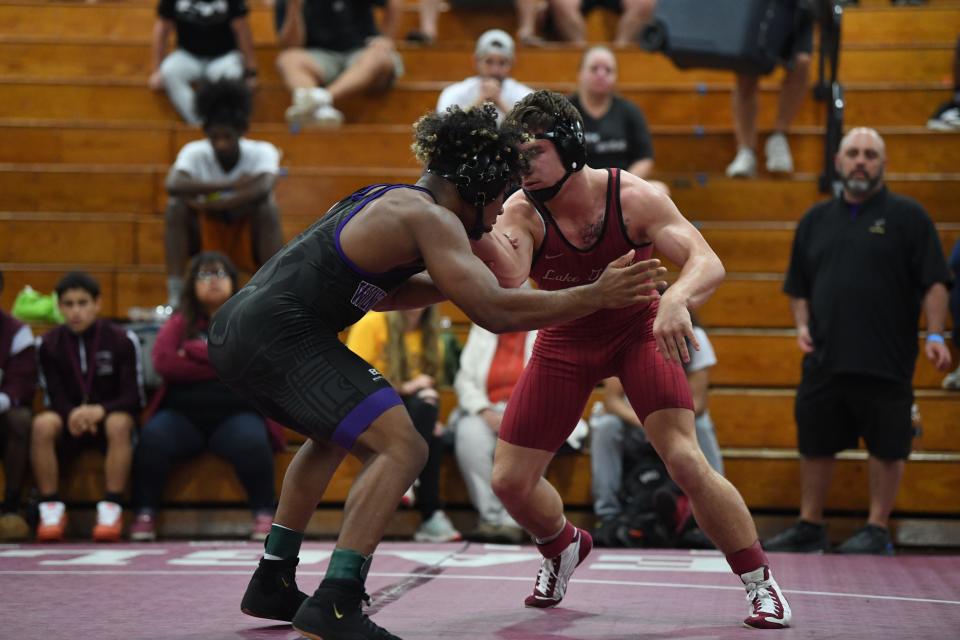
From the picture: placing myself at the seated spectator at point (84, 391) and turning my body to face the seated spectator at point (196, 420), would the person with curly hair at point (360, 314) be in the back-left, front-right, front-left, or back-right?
front-right

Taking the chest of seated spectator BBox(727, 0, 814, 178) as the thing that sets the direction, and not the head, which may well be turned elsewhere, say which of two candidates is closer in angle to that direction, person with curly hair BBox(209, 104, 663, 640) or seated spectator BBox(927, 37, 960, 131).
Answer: the person with curly hair

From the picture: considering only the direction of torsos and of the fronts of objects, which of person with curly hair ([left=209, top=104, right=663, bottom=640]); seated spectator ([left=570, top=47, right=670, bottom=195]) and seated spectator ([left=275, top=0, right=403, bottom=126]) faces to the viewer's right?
the person with curly hair

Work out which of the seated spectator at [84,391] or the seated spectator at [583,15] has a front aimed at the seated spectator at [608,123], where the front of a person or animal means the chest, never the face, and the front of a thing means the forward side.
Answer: the seated spectator at [583,15]

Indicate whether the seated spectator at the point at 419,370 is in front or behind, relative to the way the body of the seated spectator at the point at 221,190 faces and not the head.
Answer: in front

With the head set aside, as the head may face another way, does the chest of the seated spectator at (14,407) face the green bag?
no

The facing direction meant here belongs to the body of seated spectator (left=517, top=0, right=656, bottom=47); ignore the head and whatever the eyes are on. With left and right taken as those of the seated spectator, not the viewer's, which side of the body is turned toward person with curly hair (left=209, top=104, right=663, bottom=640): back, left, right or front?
front

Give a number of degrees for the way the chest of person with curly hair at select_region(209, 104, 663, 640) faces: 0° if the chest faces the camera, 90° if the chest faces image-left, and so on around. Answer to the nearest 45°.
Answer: approximately 270°

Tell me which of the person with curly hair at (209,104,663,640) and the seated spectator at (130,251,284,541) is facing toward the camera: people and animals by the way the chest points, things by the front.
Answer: the seated spectator

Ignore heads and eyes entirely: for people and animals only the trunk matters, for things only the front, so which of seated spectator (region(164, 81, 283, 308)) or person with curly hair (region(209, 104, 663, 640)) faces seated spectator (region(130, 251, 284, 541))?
seated spectator (region(164, 81, 283, 308))

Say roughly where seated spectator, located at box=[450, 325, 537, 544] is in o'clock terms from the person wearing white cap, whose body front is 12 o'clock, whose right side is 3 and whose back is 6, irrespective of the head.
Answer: The seated spectator is roughly at 12 o'clock from the person wearing white cap.

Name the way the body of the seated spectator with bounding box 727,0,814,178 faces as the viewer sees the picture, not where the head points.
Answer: toward the camera

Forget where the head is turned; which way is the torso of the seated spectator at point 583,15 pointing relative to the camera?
toward the camera

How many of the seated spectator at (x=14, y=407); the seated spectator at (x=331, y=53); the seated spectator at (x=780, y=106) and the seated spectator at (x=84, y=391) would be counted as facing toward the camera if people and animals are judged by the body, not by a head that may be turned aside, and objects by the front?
4

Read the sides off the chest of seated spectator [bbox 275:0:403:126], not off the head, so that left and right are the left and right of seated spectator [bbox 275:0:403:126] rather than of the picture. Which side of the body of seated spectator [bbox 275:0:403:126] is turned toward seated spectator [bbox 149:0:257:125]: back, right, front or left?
right

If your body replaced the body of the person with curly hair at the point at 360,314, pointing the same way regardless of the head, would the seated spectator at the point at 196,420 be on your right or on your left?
on your left

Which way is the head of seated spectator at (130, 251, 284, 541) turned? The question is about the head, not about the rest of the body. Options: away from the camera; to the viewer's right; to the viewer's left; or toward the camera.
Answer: toward the camera

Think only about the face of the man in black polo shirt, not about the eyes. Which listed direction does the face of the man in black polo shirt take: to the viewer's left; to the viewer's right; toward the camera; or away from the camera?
toward the camera

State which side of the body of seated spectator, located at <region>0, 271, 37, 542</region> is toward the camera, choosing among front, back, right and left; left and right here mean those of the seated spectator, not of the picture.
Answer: front
